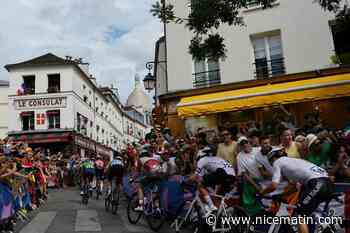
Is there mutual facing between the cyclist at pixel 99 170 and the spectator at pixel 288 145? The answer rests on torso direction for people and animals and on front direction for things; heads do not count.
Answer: no

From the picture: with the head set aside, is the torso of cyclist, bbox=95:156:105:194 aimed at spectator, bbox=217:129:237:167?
no

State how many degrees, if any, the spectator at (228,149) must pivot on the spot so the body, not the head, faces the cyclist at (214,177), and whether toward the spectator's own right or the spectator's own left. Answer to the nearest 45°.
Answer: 0° — they already face them

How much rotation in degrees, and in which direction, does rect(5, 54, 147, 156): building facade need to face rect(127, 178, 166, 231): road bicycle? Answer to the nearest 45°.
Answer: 0° — it already faces it

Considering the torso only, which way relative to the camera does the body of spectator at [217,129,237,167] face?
toward the camera

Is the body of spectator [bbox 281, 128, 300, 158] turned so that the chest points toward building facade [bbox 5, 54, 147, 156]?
no

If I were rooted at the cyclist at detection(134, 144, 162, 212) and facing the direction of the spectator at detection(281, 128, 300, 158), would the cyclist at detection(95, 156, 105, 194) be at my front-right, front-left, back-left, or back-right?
back-left

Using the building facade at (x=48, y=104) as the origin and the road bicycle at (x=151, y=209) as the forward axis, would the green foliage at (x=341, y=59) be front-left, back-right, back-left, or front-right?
front-left

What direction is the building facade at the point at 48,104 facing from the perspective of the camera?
toward the camera

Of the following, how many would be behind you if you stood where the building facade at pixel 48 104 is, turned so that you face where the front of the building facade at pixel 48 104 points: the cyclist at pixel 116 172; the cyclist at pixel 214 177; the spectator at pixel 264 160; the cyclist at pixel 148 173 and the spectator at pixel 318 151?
0

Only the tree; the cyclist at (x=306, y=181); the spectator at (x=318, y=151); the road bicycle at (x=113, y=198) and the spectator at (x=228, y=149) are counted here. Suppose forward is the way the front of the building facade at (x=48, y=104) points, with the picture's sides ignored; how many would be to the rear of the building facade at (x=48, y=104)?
0
